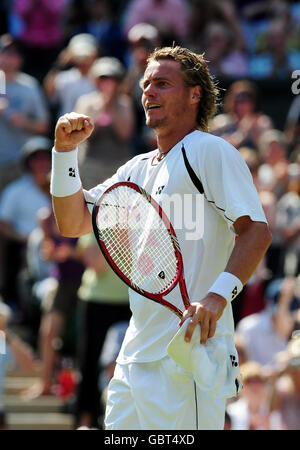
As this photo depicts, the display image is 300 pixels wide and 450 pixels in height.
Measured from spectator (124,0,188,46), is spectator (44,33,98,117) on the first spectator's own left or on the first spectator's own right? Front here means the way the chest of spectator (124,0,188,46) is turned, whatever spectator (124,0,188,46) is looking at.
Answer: on the first spectator's own right

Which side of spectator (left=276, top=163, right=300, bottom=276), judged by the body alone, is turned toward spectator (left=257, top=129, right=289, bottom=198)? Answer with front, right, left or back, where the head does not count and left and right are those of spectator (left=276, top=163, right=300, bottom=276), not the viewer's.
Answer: back

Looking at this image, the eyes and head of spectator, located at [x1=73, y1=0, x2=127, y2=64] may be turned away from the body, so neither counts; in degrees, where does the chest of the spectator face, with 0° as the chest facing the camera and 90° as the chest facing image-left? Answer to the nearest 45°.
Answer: approximately 0°

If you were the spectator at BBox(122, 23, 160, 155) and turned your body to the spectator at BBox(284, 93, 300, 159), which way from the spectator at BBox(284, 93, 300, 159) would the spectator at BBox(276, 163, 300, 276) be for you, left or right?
right

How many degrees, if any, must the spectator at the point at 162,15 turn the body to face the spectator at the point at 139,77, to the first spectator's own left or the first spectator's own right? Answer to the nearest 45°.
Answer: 0° — they already face them
